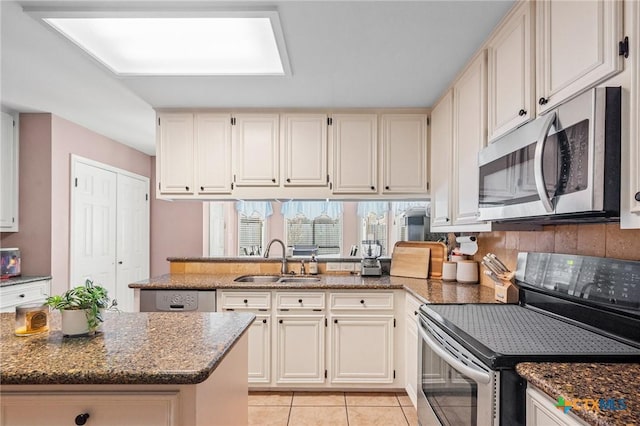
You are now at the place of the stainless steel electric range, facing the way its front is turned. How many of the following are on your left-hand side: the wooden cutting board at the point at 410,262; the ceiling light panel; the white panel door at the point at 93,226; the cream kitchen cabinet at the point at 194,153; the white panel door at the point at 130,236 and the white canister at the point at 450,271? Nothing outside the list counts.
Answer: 0

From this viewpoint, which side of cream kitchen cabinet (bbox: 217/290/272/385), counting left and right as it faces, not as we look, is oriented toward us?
front

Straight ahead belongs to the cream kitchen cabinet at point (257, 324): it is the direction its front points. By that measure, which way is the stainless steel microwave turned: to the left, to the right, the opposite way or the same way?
to the right

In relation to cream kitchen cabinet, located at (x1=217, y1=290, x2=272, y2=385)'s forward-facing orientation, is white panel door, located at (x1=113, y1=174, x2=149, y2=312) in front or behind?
behind

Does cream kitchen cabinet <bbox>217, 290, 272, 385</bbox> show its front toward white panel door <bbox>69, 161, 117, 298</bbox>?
no

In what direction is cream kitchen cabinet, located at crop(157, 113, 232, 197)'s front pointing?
toward the camera

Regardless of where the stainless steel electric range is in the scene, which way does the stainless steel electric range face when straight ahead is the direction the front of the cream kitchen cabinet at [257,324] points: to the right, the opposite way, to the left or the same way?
to the right

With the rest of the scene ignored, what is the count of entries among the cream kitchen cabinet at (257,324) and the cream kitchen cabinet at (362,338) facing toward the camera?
2

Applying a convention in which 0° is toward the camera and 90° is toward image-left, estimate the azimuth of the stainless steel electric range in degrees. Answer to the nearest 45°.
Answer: approximately 45°

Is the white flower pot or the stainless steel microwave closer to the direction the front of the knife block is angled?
the white flower pot

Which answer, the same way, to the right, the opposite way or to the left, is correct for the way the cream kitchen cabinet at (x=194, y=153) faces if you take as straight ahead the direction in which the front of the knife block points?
to the left

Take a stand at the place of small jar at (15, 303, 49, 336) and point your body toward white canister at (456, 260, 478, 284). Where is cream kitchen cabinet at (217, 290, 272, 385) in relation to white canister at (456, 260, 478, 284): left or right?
left

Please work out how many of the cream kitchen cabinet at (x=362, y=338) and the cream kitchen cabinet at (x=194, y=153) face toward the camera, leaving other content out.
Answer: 2

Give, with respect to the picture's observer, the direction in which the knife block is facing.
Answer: facing the viewer and to the left of the viewer

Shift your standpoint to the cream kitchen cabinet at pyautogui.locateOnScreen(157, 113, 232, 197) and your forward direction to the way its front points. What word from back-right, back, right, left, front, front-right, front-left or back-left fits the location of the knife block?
front-left

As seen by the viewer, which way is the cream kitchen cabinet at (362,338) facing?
toward the camera

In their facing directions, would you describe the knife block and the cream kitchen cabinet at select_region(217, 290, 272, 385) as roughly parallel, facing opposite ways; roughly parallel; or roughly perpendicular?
roughly perpendicular
